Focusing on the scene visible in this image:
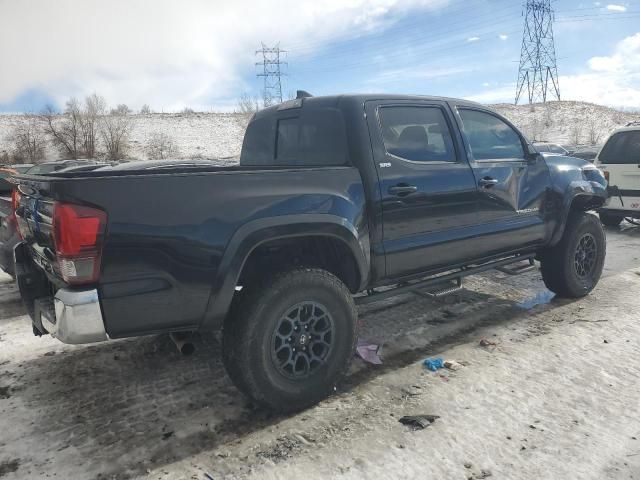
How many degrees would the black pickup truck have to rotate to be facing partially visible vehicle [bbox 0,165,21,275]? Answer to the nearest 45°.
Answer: approximately 90° to its left

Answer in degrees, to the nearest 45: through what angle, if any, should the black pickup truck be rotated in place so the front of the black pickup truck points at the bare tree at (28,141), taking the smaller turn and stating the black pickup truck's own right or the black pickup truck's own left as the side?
approximately 90° to the black pickup truck's own left

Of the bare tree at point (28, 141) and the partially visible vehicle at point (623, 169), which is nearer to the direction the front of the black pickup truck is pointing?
the partially visible vehicle

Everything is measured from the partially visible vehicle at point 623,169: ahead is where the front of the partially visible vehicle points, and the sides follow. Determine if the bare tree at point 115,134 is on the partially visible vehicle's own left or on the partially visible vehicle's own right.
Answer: on the partially visible vehicle's own left

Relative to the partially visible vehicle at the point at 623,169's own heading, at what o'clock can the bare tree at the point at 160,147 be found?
The bare tree is roughly at 10 o'clock from the partially visible vehicle.

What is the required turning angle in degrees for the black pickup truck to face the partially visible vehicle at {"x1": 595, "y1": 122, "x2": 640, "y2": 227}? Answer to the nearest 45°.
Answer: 0° — it already faces it

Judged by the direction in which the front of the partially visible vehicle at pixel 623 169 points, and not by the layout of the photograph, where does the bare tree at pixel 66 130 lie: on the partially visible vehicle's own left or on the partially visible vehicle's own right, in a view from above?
on the partially visible vehicle's own left

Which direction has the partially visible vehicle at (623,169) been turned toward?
away from the camera

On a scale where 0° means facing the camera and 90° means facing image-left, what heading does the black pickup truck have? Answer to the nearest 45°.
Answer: approximately 225°

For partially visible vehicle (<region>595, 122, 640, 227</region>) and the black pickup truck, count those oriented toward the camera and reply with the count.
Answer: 0

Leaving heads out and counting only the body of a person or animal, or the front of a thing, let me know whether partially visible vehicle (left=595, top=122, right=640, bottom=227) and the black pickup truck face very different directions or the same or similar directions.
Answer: same or similar directions

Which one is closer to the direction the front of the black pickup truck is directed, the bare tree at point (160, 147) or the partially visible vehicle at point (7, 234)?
the bare tree
